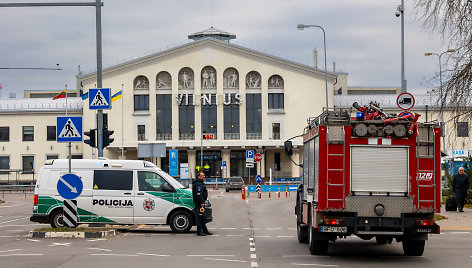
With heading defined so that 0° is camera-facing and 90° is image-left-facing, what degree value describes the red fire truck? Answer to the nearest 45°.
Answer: approximately 180°

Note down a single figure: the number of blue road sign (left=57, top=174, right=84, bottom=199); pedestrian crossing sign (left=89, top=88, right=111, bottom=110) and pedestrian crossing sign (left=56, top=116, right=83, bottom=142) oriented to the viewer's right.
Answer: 0

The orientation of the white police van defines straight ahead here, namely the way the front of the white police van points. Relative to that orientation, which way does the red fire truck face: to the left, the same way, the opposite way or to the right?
to the left

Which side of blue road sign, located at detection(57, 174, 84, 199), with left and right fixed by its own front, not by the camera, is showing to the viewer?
front

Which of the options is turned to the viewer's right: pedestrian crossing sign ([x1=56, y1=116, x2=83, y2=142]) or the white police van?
the white police van

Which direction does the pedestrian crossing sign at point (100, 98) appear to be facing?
toward the camera

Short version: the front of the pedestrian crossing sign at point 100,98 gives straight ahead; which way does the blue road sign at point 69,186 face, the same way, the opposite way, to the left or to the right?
the same way

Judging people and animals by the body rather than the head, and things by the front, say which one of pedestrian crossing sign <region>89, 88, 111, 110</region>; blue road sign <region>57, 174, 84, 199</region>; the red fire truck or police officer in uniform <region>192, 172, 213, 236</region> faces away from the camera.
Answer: the red fire truck

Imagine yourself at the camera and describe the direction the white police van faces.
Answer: facing to the right of the viewer

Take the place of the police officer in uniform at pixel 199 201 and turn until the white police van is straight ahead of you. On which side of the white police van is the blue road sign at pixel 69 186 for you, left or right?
left

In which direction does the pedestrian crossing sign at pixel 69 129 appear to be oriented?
toward the camera

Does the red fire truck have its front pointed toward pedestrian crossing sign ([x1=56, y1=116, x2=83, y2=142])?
no

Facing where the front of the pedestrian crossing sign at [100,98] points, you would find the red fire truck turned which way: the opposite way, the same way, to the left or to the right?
the opposite way
